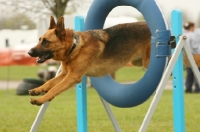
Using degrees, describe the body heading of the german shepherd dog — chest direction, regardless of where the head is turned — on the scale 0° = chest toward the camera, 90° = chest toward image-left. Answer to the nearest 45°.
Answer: approximately 90°
